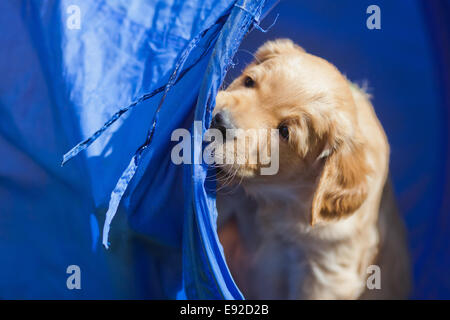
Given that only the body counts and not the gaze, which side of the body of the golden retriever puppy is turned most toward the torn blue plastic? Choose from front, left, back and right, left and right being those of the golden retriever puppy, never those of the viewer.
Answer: front

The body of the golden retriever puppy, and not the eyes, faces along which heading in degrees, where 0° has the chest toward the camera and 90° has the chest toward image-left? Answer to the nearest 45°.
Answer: approximately 45°
